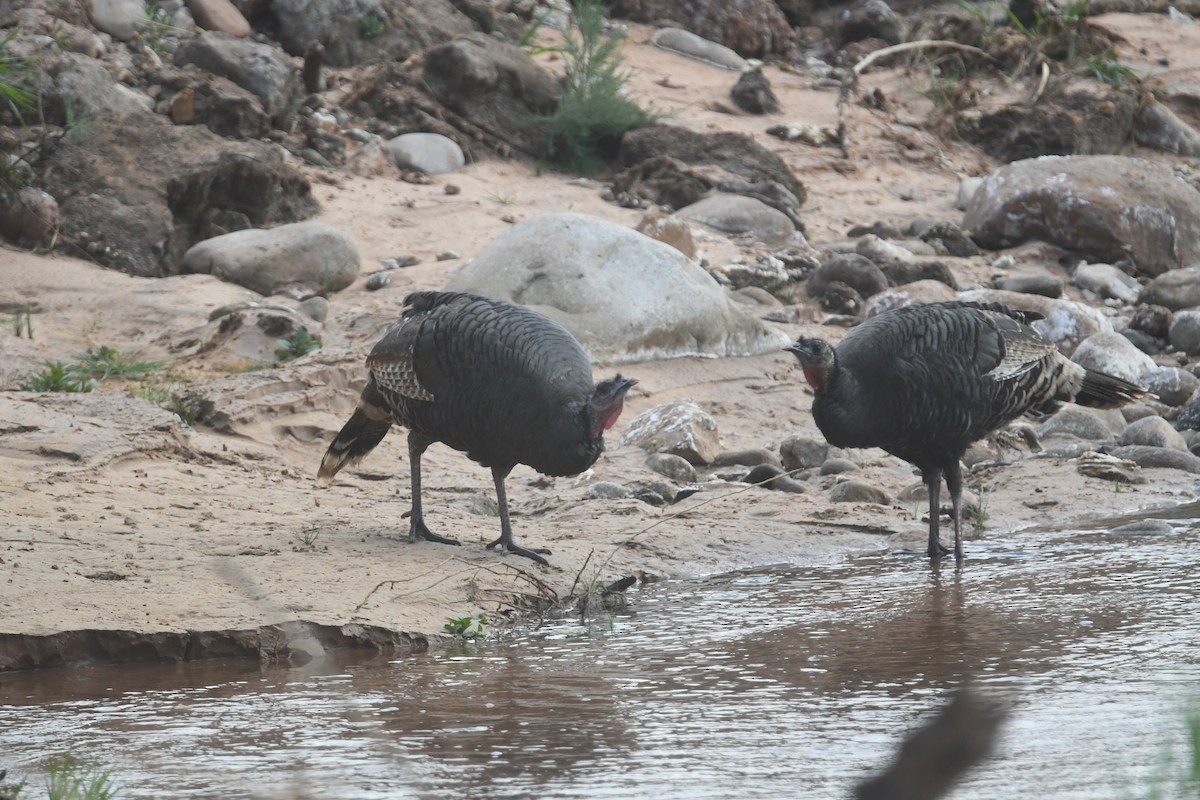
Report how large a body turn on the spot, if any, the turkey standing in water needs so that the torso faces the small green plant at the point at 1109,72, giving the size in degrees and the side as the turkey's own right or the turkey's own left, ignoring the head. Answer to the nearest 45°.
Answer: approximately 90° to the turkey's own right

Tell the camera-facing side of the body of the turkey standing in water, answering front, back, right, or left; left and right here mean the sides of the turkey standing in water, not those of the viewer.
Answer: left

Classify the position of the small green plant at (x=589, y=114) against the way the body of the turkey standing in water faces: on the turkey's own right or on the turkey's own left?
on the turkey's own right

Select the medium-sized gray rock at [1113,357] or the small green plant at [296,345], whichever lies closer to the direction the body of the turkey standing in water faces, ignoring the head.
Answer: the small green plant

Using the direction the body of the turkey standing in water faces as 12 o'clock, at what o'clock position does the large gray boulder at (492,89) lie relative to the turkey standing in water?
The large gray boulder is roughly at 2 o'clock from the turkey standing in water.

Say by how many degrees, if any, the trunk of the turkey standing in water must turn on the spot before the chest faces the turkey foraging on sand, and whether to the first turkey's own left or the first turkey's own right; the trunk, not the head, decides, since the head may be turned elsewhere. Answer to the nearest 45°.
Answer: approximately 45° to the first turkey's own left

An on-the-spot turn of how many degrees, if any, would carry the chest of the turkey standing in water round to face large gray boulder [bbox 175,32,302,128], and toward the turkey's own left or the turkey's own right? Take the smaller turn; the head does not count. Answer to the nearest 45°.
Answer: approximately 45° to the turkey's own right
